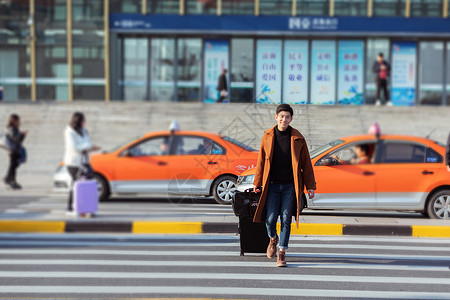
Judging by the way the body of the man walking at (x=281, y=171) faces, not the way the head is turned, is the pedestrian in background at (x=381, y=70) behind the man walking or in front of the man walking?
behind

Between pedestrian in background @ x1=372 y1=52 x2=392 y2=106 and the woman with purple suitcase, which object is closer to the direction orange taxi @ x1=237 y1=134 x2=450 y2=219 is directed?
the woman with purple suitcase

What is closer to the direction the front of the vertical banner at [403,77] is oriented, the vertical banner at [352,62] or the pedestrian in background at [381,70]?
the pedestrian in background

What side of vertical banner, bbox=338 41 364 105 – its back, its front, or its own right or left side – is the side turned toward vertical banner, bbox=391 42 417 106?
left

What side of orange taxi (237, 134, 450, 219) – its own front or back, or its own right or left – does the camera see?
left

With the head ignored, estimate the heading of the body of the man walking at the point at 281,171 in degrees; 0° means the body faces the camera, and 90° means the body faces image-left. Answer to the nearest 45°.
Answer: approximately 0°

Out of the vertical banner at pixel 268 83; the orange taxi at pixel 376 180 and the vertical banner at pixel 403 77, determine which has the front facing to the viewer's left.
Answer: the orange taxi

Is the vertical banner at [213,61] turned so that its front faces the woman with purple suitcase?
yes

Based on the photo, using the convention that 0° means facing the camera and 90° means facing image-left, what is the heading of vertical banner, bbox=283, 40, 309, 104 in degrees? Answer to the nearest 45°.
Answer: approximately 0°

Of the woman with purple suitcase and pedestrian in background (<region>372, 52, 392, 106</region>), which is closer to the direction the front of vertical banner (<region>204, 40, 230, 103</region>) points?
the woman with purple suitcase
